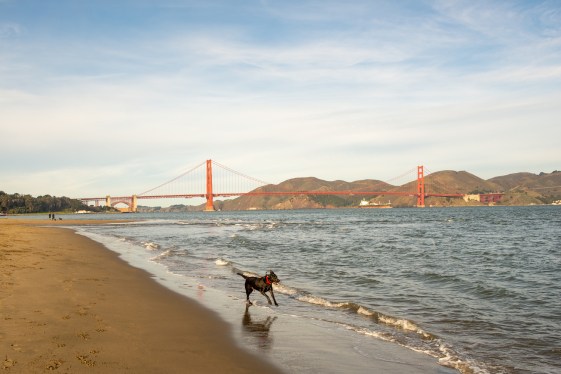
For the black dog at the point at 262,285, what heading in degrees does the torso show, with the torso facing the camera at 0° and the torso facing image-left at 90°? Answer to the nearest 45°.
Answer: approximately 270°

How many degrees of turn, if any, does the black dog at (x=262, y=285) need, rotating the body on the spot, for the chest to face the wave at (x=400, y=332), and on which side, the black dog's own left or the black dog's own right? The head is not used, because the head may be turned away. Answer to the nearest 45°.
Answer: approximately 45° to the black dog's own right
